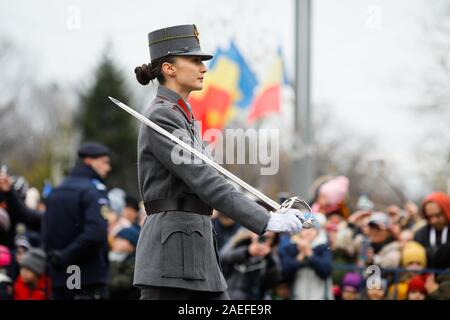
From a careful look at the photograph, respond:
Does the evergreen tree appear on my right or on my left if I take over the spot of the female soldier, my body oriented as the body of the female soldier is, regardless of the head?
on my left

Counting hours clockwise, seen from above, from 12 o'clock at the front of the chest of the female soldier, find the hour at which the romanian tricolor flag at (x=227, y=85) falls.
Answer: The romanian tricolor flag is roughly at 9 o'clock from the female soldier.

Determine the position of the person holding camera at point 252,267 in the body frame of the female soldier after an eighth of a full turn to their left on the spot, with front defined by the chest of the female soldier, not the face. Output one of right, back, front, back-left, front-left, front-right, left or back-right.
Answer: front-left

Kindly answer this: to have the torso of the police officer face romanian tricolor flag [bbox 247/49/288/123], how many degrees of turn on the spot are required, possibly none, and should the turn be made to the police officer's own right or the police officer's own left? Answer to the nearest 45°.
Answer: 0° — they already face it

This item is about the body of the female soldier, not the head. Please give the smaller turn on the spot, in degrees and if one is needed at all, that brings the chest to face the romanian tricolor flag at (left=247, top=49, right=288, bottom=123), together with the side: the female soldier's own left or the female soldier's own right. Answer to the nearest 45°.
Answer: approximately 90° to the female soldier's own left

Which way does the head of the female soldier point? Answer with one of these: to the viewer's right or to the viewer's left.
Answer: to the viewer's right

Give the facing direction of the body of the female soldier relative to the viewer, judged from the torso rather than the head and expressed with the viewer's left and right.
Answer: facing to the right of the viewer
